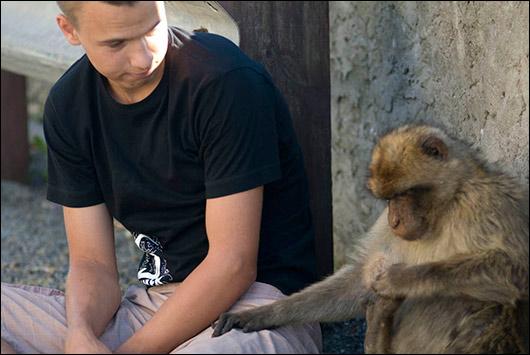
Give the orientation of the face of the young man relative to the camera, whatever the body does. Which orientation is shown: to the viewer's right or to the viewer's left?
to the viewer's right

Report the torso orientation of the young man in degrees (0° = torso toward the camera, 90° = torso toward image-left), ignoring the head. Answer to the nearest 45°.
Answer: approximately 45°

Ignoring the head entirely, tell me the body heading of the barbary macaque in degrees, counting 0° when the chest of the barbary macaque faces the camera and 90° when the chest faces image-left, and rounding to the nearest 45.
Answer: approximately 45°
